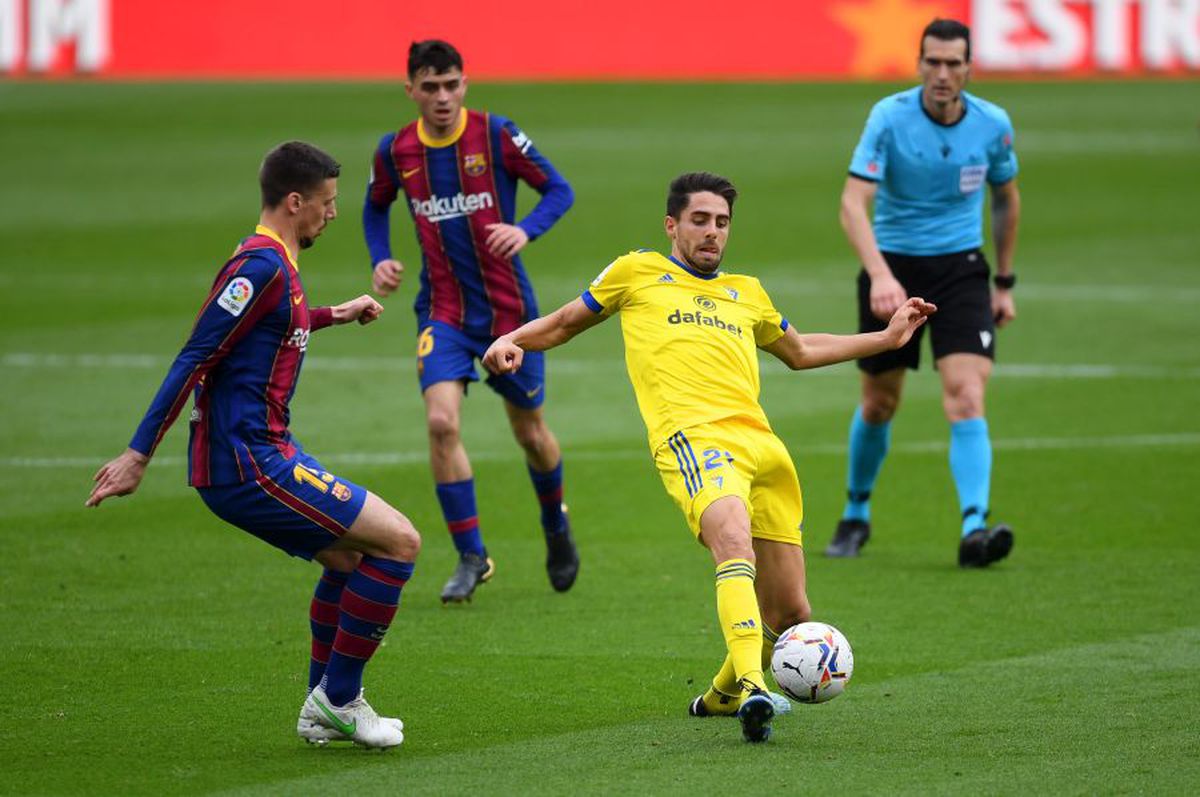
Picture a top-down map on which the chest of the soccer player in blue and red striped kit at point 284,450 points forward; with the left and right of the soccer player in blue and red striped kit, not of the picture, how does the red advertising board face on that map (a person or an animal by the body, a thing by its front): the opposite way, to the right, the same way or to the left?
to the right

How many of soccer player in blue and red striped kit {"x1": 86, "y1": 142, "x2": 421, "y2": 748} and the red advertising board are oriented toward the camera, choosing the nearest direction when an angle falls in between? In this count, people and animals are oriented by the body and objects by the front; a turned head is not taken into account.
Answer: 1

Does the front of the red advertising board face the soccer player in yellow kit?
yes

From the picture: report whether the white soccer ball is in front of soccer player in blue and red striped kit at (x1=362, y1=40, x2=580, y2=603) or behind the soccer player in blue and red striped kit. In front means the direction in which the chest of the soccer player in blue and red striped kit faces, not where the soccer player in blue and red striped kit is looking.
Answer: in front

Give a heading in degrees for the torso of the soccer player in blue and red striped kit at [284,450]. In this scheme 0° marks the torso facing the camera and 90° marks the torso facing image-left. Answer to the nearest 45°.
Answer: approximately 270°

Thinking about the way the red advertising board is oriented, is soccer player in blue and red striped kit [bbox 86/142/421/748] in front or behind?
in front

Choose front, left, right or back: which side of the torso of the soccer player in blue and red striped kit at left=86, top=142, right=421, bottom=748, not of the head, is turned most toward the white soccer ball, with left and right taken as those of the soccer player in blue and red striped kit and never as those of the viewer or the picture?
front

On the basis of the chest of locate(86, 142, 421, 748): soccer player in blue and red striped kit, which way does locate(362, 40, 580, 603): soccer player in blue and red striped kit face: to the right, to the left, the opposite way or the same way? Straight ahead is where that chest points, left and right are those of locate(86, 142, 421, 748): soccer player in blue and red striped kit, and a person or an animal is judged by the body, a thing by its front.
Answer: to the right

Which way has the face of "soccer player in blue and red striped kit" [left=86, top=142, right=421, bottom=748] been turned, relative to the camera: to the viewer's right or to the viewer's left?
to the viewer's right

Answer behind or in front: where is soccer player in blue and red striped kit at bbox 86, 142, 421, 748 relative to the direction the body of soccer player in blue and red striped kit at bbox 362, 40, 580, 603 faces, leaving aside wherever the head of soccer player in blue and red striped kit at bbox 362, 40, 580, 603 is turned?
in front

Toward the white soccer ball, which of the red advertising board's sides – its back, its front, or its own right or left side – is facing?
front

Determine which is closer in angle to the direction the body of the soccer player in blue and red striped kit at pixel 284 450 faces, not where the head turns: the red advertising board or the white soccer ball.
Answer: the white soccer ball
